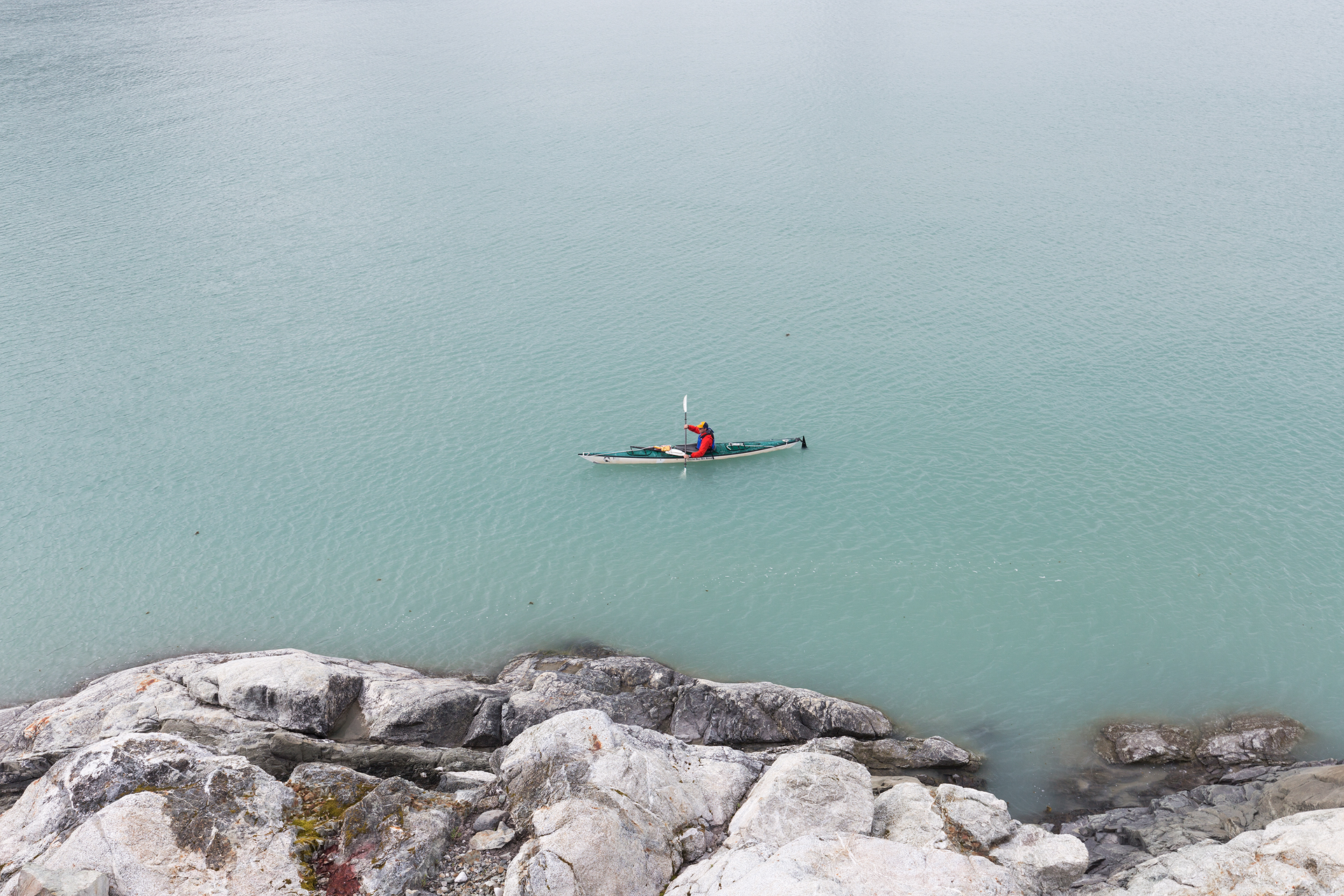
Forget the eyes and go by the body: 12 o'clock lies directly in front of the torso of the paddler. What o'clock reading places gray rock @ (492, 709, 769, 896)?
The gray rock is roughly at 9 o'clock from the paddler.

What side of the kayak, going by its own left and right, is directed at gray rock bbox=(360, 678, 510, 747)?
left

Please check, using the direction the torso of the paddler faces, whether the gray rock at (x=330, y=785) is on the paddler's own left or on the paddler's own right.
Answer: on the paddler's own left

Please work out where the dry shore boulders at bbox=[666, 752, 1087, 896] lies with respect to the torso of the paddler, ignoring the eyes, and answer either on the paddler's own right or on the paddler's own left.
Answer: on the paddler's own left

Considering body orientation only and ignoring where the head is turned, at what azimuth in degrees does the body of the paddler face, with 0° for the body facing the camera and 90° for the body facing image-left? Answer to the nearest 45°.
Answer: approximately 90°

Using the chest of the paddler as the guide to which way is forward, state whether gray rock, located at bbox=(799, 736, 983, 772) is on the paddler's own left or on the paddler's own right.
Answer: on the paddler's own left

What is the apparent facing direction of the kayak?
to the viewer's left

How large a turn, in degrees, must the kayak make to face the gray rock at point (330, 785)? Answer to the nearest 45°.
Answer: approximately 90° to its left

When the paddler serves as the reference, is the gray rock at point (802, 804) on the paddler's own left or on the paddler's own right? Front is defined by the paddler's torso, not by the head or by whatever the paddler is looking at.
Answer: on the paddler's own left
